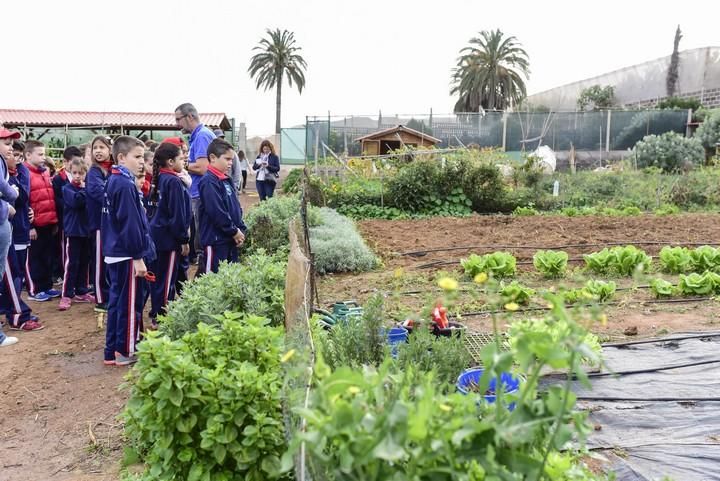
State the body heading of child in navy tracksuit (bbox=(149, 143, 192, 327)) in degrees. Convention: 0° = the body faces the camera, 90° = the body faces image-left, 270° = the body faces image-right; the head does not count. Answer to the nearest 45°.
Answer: approximately 270°

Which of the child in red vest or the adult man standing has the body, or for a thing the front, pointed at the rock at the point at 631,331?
the child in red vest

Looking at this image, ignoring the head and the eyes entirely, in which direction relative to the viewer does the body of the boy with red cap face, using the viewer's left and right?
facing to the right of the viewer

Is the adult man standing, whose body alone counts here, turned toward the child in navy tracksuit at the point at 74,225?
yes

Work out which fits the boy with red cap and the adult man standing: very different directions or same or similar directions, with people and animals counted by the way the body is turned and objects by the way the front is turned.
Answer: very different directions

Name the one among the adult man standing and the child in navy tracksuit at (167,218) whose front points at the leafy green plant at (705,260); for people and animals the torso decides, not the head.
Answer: the child in navy tracksuit

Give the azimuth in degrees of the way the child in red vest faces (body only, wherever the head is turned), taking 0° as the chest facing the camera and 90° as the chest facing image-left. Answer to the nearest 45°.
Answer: approximately 315°

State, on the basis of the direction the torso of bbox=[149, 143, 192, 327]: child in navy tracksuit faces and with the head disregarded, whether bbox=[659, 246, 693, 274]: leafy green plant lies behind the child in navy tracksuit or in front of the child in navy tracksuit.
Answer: in front

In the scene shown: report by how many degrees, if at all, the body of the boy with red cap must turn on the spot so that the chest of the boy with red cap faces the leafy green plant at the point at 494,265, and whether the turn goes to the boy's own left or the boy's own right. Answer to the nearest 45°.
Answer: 0° — they already face it

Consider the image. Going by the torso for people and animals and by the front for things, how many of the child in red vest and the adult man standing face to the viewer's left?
1

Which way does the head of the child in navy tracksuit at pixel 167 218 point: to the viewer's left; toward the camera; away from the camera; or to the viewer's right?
to the viewer's right

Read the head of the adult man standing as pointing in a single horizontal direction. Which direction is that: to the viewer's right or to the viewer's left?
to the viewer's left

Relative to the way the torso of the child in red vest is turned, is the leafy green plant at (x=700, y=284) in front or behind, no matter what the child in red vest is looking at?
in front

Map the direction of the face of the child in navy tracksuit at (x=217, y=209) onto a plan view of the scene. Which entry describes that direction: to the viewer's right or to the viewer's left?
to the viewer's right
